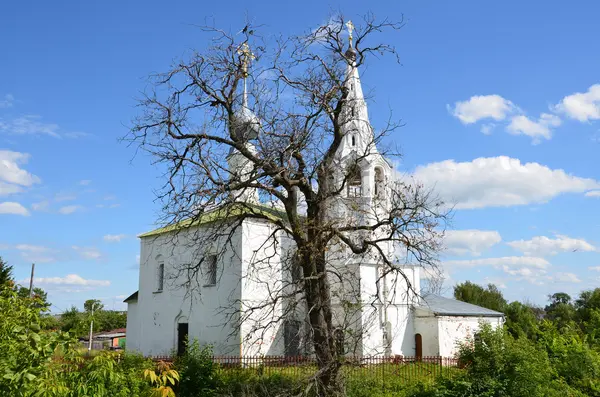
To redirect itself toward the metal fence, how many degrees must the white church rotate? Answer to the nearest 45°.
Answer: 0° — it already faces it

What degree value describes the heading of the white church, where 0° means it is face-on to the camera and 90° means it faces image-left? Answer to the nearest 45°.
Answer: approximately 315°

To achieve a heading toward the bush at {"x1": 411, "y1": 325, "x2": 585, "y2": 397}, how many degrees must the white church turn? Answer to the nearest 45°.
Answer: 0° — it already faces it

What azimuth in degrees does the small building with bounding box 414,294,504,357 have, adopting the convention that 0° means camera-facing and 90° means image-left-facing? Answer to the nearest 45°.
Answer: approximately 45°

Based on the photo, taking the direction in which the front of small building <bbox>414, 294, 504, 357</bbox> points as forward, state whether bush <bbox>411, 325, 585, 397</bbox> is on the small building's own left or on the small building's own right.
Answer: on the small building's own left
